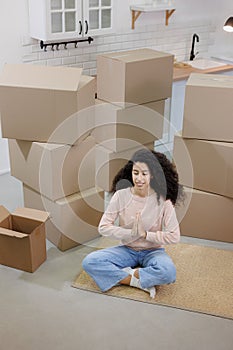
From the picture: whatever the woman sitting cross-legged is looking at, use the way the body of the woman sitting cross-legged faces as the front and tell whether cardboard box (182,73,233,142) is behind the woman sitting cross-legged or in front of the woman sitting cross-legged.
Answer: behind

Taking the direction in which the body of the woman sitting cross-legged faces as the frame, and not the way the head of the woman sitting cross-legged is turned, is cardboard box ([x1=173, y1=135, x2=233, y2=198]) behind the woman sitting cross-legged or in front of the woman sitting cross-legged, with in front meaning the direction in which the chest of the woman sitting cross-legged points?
behind

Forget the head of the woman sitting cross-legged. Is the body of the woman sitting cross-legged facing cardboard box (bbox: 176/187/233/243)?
no

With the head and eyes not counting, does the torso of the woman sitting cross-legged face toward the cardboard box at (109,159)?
no

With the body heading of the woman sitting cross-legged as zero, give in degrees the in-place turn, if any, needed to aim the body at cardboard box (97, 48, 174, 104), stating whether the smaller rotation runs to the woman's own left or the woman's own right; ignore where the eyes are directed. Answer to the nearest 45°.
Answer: approximately 180°

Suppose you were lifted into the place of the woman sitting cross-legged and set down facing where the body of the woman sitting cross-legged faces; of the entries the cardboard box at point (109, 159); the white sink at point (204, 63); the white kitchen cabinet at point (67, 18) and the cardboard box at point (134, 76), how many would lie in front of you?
0

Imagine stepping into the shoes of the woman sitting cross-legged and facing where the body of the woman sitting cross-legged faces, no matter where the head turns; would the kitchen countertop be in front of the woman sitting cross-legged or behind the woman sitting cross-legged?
behind

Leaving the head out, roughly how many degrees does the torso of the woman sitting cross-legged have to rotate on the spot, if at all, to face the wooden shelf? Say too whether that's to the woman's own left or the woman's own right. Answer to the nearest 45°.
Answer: approximately 180°

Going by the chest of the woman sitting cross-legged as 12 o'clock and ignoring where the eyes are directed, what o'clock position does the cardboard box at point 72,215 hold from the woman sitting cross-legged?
The cardboard box is roughly at 4 o'clock from the woman sitting cross-legged.

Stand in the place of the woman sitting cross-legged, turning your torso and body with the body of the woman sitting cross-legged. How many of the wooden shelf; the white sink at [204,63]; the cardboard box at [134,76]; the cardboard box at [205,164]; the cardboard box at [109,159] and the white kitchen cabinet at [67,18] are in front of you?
0

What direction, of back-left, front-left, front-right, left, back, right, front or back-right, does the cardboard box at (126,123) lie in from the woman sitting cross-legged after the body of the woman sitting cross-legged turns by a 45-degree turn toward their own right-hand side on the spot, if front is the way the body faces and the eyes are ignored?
back-right

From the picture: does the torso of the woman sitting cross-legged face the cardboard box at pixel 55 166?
no

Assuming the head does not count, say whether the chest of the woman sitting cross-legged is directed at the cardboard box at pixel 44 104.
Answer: no

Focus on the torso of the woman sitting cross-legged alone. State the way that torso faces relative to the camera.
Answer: toward the camera

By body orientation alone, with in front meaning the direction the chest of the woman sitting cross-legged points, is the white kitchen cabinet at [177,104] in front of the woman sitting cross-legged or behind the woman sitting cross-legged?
behind

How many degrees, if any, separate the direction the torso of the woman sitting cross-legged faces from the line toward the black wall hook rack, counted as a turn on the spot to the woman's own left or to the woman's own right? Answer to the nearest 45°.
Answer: approximately 180°

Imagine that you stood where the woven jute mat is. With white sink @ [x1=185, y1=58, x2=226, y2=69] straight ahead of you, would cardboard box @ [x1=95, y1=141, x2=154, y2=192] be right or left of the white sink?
left

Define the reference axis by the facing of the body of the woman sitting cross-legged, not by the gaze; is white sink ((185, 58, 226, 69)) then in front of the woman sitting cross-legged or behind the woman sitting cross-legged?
behind

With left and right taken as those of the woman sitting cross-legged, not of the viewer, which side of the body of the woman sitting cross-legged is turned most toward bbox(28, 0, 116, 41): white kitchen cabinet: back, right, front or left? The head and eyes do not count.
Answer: back

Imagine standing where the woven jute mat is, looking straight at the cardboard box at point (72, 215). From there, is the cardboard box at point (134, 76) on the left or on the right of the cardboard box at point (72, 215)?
right

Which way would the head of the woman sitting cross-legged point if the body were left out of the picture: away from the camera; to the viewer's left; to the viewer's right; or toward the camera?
toward the camera
